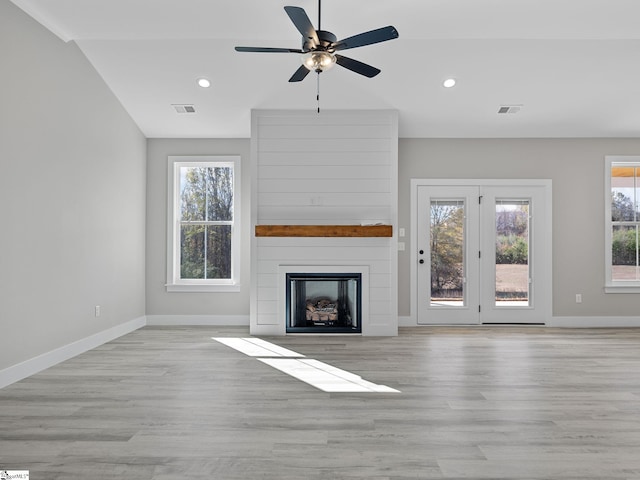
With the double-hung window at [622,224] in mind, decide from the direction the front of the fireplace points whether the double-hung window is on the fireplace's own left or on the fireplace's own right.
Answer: on the fireplace's own left

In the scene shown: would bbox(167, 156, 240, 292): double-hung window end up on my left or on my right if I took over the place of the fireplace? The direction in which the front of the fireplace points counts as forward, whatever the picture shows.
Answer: on my right

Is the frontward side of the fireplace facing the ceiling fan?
yes

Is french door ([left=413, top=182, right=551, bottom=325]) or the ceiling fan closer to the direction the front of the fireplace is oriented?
the ceiling fan

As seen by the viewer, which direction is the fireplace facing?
toward the camera
